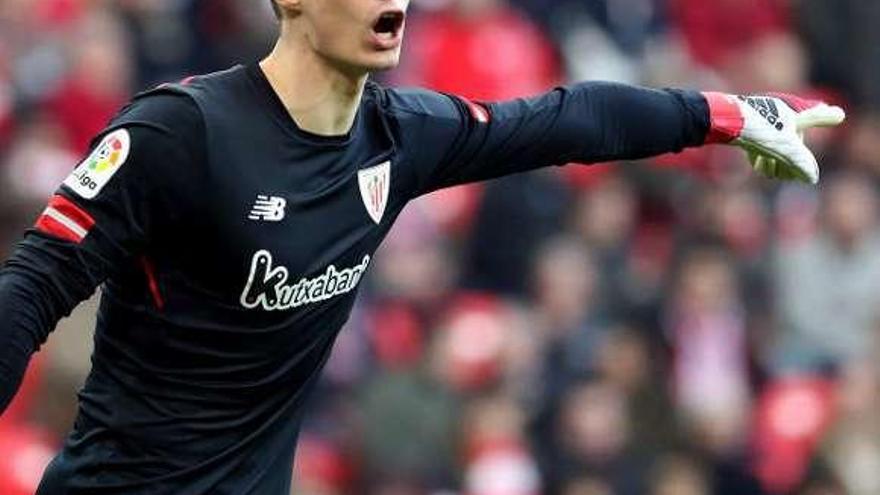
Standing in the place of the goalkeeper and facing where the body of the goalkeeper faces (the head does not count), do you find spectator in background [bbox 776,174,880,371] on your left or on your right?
on your left

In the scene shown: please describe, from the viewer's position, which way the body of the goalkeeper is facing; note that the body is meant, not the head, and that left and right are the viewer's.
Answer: facing the viewer and to the right of the viewer

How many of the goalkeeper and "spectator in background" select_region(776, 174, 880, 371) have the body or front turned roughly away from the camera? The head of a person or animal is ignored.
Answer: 0

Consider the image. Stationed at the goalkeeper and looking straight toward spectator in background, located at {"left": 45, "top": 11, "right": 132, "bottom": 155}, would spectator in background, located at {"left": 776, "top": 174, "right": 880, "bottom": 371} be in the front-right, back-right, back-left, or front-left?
front-right

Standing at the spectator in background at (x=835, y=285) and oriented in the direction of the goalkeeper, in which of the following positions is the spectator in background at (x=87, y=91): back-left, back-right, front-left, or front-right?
front-right

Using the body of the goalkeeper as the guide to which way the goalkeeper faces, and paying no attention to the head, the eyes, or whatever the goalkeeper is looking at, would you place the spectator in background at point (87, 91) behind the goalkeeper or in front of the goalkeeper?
behind

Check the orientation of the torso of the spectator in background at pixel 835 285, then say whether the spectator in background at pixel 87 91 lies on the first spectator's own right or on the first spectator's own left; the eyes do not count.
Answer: on the first spectator's own right

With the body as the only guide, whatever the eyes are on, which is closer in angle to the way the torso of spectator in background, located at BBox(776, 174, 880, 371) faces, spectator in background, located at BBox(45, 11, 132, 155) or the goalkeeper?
the goalkeeper

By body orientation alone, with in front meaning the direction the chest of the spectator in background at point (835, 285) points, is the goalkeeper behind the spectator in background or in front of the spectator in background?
in front

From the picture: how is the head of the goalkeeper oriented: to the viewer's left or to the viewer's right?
to the viewer's right

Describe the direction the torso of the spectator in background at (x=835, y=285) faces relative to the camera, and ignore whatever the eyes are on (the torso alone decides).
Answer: toward the camera
